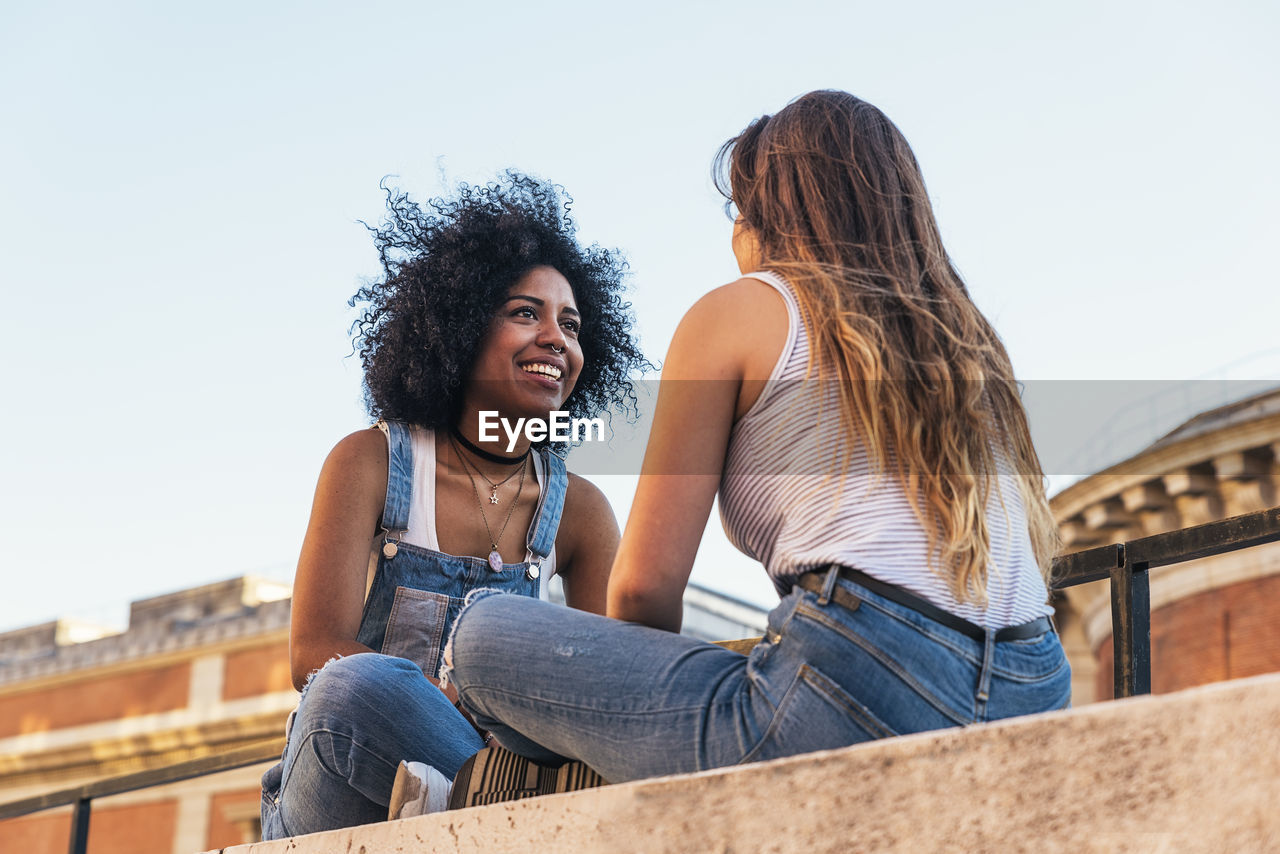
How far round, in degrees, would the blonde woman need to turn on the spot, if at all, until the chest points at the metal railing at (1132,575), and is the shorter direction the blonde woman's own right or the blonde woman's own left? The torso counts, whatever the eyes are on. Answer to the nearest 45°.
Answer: approximately 90° to the blonde woman's own right

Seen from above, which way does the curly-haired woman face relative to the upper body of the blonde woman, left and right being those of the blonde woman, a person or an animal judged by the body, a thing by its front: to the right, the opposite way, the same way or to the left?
the opposite way

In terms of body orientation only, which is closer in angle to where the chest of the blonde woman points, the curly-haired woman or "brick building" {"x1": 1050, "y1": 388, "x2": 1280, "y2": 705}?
the curly-haired woman

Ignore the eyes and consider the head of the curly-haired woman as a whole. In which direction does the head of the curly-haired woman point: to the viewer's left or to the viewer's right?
to the viewer's right

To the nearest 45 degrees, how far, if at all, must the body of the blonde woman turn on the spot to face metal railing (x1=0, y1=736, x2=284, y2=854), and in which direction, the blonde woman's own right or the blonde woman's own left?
0° — they already face it

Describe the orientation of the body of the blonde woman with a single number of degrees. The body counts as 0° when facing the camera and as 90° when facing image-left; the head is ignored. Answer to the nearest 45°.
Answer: approximately 135°

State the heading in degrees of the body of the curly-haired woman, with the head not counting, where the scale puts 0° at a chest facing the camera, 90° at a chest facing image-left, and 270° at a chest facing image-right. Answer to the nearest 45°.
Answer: approximately 315°

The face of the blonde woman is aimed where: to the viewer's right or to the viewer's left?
to the viewer's left
